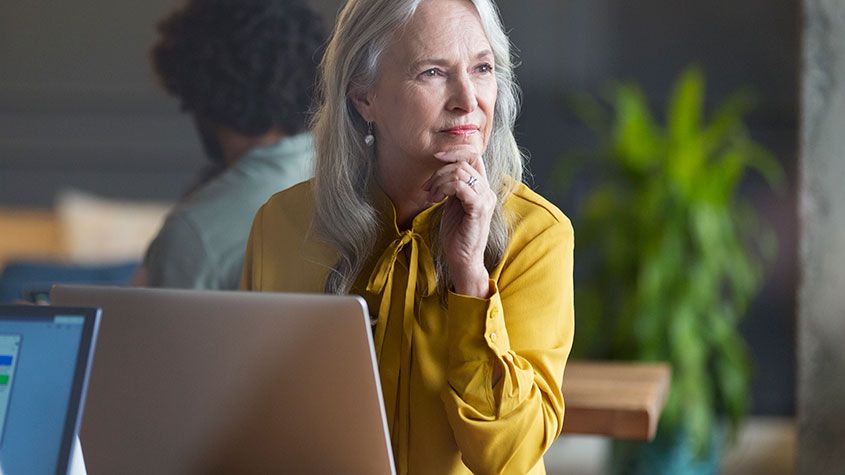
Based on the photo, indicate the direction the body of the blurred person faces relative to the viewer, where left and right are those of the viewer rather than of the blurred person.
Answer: facing away from the viewer and to the left of the viewer

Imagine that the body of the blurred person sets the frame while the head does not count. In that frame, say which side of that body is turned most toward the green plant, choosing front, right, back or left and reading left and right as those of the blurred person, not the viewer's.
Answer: right

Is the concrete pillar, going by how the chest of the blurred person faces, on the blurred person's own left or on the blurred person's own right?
on the blurred person's own right

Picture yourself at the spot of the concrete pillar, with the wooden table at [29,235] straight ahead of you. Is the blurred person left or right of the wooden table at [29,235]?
left

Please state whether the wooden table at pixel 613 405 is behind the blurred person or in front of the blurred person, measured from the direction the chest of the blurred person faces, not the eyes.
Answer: behind

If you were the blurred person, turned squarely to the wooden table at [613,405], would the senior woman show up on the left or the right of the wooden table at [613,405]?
right

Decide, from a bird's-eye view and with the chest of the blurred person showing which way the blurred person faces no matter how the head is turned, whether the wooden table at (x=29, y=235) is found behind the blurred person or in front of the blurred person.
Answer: in front

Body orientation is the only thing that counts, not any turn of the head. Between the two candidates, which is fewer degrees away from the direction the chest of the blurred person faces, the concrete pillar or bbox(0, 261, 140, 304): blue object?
the blue object
